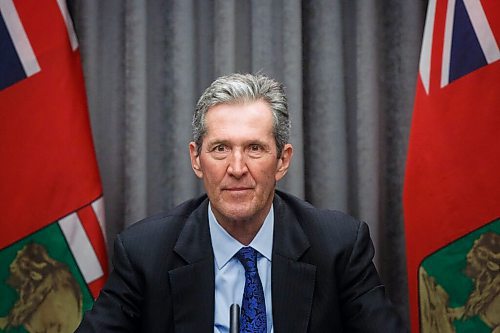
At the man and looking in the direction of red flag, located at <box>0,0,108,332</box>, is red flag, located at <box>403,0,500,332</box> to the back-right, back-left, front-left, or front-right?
back-right

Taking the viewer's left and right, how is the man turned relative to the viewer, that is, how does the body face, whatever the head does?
facing the viewer

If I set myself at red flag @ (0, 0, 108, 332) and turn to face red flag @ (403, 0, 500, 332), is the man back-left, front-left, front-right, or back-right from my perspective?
front-right

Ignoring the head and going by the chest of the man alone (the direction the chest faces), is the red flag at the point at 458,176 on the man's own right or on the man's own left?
on the man's own left

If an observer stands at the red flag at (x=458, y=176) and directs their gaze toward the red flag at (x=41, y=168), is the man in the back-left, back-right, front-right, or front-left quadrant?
front-left

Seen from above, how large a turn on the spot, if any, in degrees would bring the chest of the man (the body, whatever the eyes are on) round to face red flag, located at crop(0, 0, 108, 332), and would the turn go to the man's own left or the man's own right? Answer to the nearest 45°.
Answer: approximately 135° to the man's own right

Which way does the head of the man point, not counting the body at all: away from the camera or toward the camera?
toward the camera
